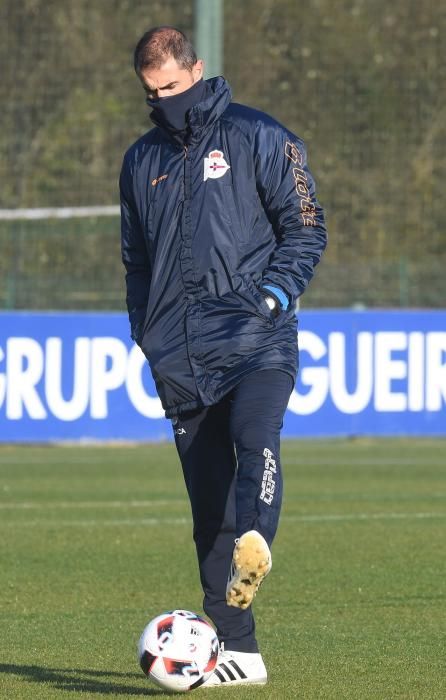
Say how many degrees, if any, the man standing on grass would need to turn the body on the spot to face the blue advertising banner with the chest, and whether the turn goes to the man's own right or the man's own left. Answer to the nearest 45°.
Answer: approximately 135° to the man's own right

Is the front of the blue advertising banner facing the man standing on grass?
yes

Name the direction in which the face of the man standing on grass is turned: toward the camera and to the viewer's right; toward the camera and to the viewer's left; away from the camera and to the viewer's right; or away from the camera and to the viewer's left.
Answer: toward the camera and to the viewer's left

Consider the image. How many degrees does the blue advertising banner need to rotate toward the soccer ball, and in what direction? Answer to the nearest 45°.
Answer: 0° — it already faces it

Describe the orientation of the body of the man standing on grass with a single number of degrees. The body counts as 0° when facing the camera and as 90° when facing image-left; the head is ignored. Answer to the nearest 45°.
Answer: approximately 45°

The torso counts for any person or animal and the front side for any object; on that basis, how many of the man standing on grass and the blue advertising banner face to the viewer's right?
0

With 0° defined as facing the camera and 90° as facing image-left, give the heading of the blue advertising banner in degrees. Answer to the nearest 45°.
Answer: approximately 0°
